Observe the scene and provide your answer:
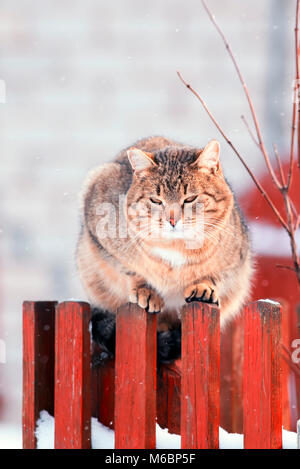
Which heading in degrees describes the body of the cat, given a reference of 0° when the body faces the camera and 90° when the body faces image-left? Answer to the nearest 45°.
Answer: approximately 0°
